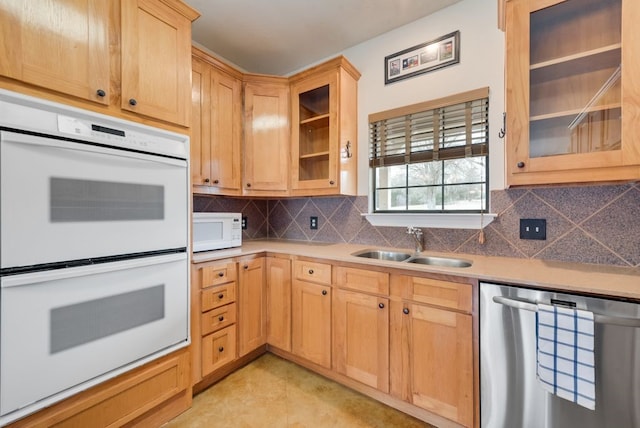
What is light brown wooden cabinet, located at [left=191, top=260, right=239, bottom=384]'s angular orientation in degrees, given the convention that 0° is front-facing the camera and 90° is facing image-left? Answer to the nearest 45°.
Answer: approximately 315°

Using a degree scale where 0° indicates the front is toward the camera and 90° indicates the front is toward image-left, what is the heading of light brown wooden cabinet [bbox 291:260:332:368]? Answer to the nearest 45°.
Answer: approximately 45°

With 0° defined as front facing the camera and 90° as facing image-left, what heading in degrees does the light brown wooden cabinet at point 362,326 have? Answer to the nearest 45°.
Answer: approximately 45°

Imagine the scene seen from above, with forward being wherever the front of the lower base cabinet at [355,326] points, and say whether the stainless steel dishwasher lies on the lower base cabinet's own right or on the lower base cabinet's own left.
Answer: on the lower base cabinet's own left

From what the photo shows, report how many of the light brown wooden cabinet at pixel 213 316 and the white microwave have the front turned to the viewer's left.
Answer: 0

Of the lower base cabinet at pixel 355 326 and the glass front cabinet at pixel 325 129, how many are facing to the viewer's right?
0

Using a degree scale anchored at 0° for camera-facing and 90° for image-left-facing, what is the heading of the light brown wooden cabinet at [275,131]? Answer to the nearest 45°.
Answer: approximately 0°

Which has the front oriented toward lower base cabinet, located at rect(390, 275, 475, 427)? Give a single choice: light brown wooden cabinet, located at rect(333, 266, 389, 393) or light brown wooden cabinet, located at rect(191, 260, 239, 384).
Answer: light brown wooden cabinet, located at rect(191, 260, 239, 384)
